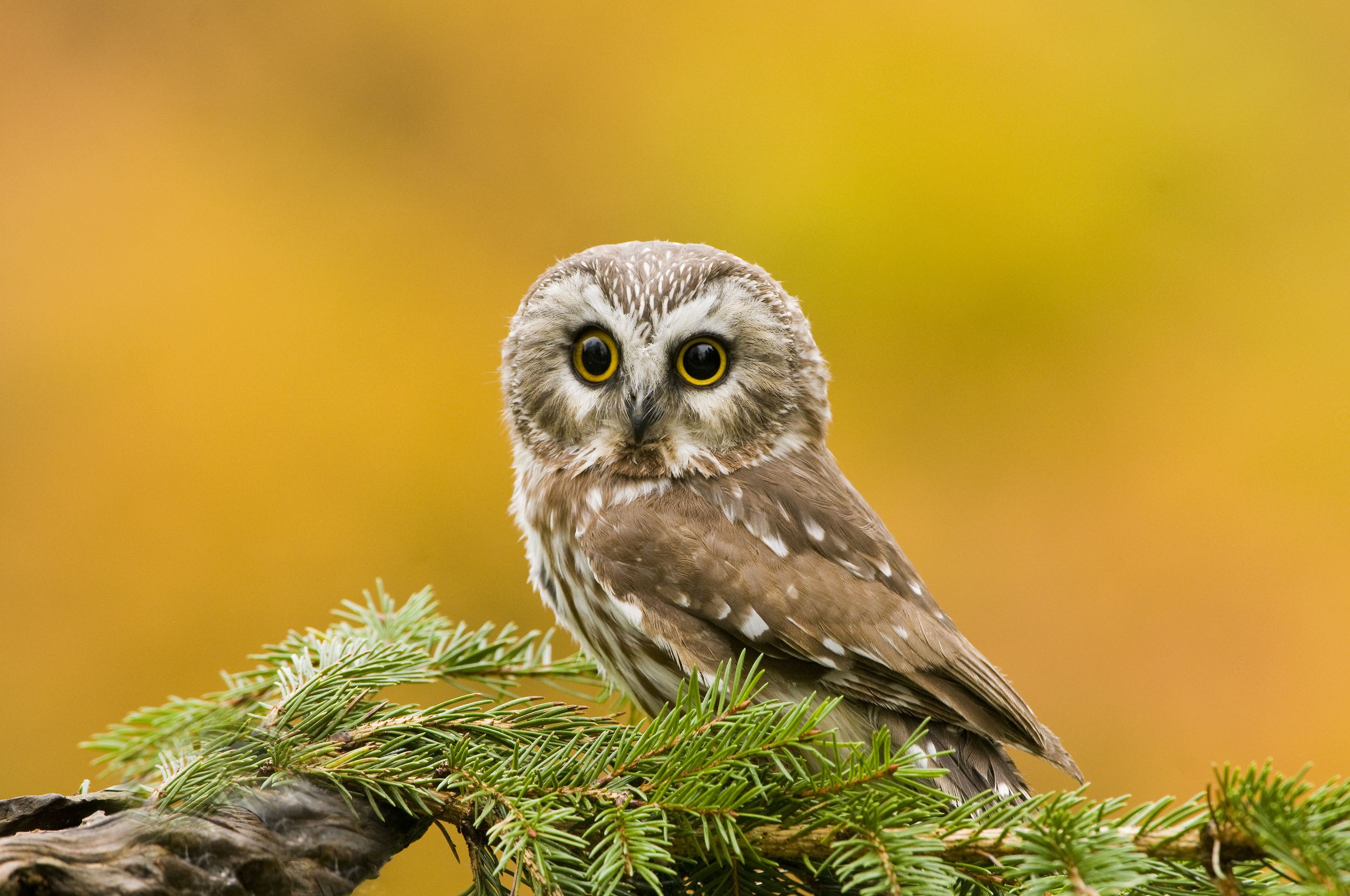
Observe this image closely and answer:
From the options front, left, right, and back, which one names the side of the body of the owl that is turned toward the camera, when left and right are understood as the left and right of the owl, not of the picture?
left
